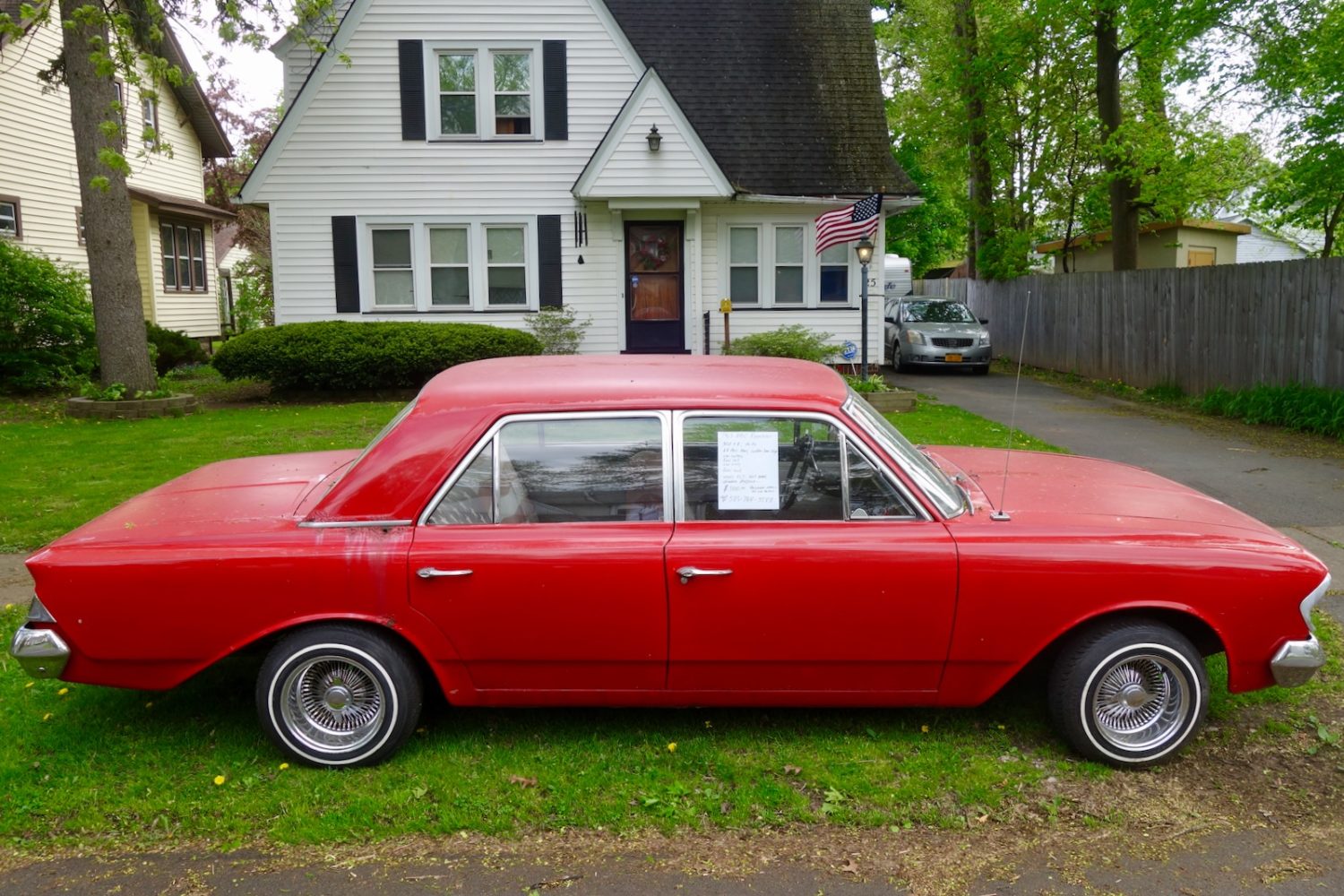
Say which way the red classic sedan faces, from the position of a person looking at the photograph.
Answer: facing to the right of the viewer

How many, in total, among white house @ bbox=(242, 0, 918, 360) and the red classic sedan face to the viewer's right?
1

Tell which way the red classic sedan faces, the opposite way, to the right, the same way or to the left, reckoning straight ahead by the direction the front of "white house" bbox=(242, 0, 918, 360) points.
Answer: to the left

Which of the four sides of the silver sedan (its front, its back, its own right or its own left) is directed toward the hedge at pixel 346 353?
right

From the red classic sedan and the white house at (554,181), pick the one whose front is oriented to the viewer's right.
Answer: the red classic sedan

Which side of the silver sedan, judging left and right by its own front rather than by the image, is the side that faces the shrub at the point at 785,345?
right

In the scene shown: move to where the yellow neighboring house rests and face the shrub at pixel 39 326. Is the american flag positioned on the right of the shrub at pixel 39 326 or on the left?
left

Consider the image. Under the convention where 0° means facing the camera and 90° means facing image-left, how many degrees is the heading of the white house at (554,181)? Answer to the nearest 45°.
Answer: approximately 0°

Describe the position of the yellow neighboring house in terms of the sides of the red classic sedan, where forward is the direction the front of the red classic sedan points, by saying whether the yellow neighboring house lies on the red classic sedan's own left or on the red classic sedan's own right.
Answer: on the red classic sedan's own left

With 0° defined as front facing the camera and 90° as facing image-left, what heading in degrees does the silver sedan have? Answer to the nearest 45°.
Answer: approximately 315°

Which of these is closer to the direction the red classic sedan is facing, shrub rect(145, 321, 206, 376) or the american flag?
the american flag

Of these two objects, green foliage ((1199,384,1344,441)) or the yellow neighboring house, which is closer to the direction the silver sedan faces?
the green foliage
